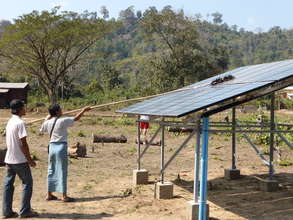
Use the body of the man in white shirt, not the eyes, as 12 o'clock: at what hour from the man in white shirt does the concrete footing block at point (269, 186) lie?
The concrete footing block is roughly at 1 o'clock from the man in white shirt.

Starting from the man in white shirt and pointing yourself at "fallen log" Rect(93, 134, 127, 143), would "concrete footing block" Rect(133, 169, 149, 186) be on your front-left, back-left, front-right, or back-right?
front-right

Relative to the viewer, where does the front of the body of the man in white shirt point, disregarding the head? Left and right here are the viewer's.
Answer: facing away from the viewer and to the right of the viewer

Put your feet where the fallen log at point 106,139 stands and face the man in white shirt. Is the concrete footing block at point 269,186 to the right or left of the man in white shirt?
left

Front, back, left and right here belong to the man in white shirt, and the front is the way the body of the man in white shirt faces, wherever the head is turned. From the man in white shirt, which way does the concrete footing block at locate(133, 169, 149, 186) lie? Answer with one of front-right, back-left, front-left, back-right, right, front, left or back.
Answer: front

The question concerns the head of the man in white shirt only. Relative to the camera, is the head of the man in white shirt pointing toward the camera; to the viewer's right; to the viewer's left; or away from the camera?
to the viewer's right

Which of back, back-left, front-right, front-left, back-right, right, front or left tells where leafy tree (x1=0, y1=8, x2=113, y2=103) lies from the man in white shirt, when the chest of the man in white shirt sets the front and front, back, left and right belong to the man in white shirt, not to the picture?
front-left

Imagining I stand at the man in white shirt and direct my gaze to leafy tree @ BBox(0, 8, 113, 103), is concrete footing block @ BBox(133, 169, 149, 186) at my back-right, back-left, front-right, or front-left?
front-right

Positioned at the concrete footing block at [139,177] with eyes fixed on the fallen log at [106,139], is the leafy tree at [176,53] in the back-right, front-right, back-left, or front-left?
front-right

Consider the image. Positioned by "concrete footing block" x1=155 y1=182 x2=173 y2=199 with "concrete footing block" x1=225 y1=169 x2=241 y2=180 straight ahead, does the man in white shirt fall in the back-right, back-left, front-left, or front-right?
back-left
